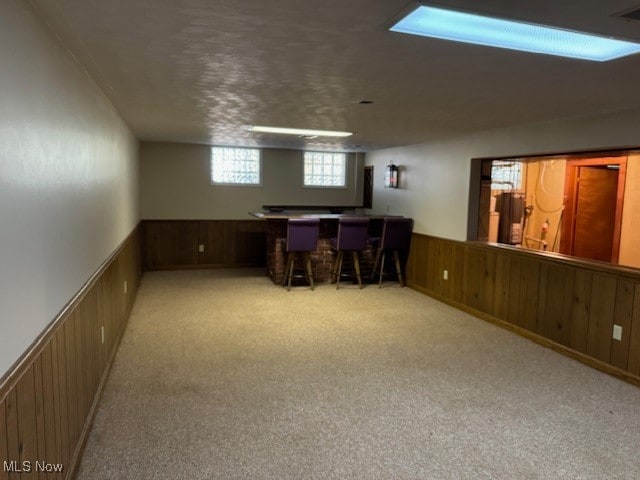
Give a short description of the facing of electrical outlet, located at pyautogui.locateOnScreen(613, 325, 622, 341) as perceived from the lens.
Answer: facing the viewer and to the left of the viewer

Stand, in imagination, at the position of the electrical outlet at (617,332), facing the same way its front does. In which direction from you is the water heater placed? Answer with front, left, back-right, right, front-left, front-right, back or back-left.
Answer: right

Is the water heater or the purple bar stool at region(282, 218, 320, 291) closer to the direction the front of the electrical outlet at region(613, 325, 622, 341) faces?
the purple bar stool

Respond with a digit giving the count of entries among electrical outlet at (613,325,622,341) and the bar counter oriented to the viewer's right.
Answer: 0

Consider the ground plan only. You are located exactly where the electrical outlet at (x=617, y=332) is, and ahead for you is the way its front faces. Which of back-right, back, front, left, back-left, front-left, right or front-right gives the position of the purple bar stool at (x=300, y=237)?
front-right

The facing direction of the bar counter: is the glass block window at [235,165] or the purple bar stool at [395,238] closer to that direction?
the purple bar stool

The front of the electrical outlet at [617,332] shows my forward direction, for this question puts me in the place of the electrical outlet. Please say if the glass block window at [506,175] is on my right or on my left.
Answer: on my right

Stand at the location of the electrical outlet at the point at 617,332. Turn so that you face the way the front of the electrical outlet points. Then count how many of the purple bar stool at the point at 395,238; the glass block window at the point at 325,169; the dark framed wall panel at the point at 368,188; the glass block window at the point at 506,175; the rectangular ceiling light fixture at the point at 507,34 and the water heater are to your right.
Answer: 5

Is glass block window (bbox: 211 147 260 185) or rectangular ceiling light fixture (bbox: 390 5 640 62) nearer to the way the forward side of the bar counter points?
the rectangular ceiling light fixture

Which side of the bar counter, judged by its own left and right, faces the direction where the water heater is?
left

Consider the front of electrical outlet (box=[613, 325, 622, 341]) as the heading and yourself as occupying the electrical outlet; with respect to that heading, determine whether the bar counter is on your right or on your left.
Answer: on your right

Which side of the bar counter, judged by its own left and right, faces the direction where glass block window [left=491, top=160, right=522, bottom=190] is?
left

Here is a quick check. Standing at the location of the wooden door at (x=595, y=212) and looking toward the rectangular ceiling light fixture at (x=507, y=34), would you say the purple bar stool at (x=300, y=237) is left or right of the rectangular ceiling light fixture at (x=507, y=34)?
right

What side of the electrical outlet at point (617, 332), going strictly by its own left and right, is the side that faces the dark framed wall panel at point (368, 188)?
right

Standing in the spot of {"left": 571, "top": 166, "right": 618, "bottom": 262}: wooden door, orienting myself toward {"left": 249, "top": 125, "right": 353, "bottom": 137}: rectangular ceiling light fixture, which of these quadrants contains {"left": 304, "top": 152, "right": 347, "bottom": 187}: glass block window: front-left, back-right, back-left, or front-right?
front-right

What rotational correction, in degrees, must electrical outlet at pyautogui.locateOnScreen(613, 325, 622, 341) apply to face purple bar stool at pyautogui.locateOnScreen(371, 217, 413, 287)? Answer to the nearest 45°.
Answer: approximately 90° to its right

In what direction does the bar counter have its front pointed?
toward the camera

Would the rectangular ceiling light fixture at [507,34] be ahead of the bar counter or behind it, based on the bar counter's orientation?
ahead

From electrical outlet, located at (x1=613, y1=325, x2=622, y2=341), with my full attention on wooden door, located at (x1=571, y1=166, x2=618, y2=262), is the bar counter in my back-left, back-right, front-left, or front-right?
front-left

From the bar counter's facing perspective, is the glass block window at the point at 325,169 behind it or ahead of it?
behind

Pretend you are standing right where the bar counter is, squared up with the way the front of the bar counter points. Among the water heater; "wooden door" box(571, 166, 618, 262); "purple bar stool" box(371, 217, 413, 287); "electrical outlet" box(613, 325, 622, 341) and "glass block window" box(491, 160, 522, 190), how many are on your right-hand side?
0

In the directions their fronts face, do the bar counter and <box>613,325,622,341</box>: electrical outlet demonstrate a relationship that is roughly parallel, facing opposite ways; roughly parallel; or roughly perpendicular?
roughly perpendicular
